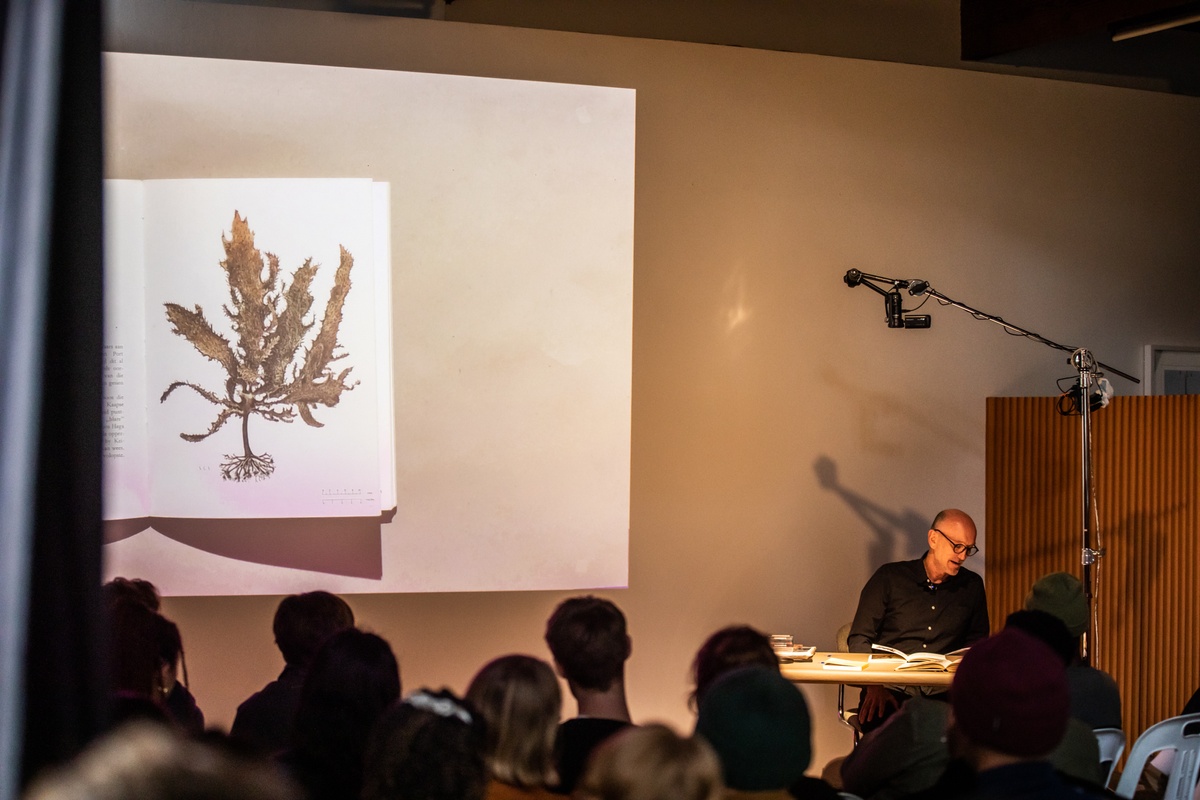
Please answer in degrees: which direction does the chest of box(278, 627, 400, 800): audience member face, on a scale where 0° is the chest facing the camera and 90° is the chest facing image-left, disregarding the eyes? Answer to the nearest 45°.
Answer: approximately 225°

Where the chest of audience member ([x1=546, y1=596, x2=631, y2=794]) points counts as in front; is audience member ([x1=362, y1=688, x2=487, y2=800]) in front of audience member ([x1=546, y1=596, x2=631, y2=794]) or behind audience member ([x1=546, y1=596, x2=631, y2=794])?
behind

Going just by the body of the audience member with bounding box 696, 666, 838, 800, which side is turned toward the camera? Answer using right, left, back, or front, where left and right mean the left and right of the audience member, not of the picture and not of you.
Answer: back

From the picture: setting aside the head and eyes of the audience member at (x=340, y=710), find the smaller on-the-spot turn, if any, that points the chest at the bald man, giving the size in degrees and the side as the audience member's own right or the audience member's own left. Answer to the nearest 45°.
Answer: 0° — they already face them

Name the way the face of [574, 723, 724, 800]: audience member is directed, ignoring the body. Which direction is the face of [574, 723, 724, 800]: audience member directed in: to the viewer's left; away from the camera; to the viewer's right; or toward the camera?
away from the camera

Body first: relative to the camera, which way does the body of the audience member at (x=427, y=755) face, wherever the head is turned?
away from the camera

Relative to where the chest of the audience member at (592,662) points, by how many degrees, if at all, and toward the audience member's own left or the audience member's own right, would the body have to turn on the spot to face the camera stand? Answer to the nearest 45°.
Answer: approximately 45° to the audience member's own right

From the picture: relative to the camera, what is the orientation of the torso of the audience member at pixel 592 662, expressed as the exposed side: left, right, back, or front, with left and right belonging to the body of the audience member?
back

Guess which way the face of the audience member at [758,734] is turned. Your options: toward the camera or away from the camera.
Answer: away from the camera

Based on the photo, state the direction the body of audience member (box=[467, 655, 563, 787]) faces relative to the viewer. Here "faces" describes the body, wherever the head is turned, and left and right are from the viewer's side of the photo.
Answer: facing away from the viewer
